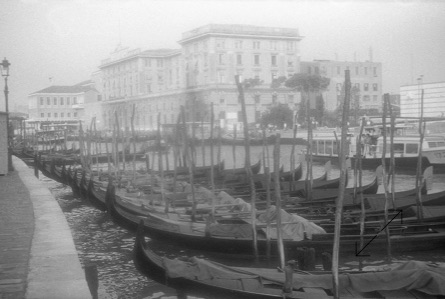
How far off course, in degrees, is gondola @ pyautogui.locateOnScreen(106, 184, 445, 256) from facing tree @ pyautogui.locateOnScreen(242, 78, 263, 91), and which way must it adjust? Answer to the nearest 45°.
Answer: approximately 90° to its right

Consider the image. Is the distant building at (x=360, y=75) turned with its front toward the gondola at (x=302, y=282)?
yes

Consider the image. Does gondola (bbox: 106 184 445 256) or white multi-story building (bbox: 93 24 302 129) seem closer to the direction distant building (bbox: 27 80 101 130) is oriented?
the gondola

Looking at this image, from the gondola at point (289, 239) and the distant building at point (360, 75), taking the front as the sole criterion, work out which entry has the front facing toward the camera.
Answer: the distant building

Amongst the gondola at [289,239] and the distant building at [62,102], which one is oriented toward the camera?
the distant building

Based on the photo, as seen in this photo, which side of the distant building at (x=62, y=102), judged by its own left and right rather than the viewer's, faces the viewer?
front

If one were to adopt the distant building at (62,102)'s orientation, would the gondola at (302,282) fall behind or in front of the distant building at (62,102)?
in front

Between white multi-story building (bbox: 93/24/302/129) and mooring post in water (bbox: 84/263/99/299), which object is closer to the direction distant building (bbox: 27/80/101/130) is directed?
the mooring post in water

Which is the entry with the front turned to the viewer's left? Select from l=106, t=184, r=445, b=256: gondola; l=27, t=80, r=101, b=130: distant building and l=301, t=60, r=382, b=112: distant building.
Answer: the gondola

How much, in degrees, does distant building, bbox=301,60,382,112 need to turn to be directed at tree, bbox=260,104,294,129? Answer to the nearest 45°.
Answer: approximately 45° to its right

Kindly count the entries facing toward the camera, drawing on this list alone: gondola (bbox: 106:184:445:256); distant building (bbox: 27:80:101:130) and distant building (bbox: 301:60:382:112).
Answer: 2

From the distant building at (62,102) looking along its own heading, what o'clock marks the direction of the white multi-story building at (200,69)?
The white multi-story building is roughly at 10 o'clock from the distant building.

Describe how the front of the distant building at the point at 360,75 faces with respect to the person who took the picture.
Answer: facing the viewer
